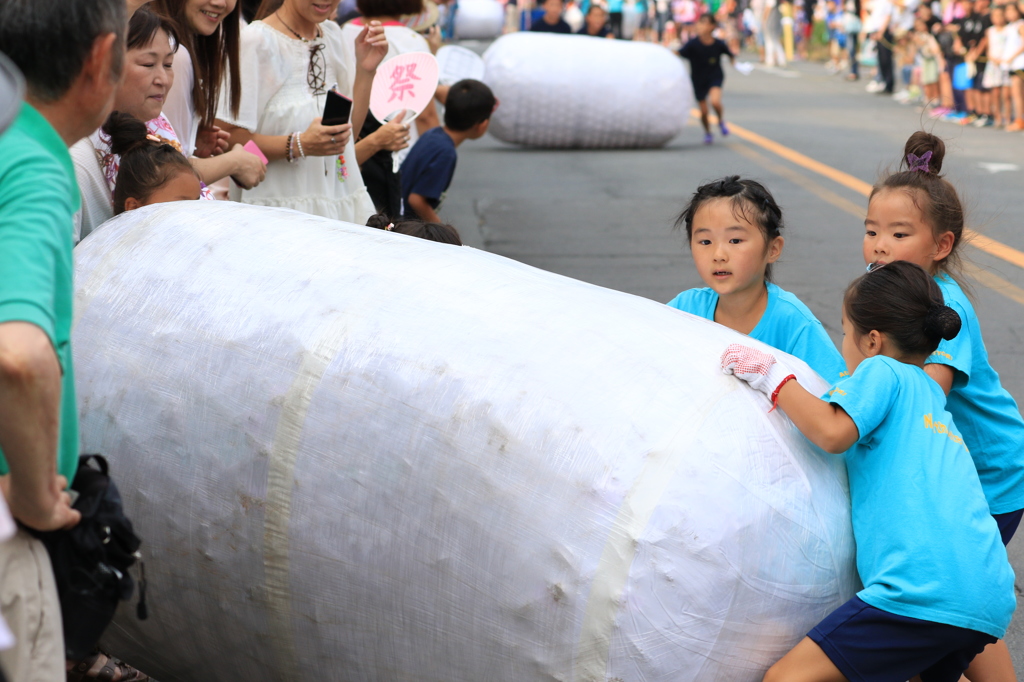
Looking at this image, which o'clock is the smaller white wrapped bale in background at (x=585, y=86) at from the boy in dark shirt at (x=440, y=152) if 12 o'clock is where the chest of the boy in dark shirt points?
The smaller white wrapped bale in background is roughly at 11 o'clock from the boy in dark shirt.

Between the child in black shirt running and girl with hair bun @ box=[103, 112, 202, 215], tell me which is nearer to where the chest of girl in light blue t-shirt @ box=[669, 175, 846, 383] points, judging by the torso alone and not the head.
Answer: the girl with hair bun

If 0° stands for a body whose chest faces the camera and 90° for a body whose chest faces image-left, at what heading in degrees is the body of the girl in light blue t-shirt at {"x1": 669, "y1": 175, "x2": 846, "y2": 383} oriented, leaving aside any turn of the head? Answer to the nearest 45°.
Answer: approximately 45°

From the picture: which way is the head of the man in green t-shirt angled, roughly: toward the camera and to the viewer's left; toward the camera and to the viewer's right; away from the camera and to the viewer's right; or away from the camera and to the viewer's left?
away from the camera and to the viewer's right

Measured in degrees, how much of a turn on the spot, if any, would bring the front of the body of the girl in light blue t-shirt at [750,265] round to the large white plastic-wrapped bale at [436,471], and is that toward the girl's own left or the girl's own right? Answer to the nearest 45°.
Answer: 0° — they already face it

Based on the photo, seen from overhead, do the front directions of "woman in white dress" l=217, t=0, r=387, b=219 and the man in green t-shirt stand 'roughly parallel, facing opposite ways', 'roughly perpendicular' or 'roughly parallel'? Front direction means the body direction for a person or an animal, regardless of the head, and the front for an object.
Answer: roughly perpendicular

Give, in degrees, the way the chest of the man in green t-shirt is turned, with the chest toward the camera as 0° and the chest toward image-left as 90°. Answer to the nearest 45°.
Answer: approximately 225°

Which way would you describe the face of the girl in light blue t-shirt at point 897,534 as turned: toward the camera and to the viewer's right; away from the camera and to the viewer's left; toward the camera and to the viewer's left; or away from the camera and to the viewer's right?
away from the camera and to the viewer's left

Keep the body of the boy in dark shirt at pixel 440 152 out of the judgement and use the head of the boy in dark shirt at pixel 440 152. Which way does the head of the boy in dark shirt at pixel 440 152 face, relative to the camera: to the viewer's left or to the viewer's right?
to the viewer's right

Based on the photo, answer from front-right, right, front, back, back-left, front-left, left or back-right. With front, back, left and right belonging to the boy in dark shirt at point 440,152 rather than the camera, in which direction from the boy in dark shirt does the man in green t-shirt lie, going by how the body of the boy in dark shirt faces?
back-right
